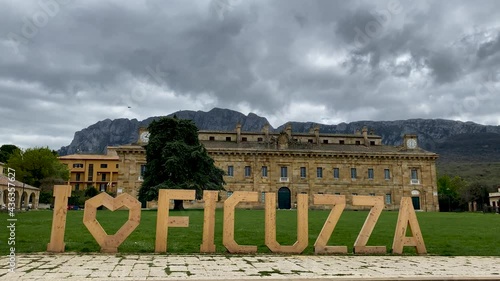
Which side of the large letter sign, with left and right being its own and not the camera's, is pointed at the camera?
front

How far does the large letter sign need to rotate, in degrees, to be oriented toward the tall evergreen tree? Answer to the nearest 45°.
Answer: approximately 180°
